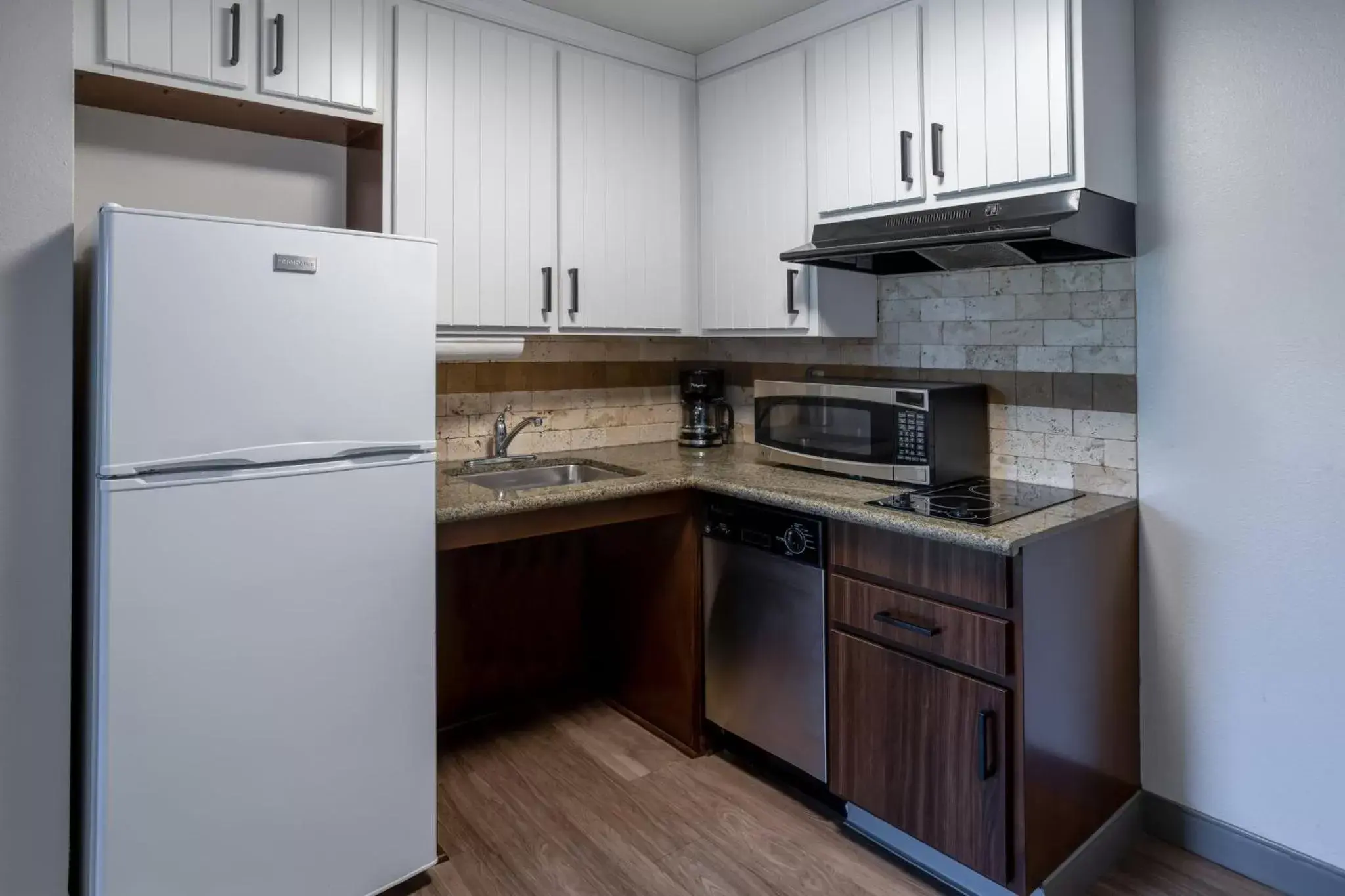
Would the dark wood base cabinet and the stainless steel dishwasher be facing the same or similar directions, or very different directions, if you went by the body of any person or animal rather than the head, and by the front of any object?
same or similar directions

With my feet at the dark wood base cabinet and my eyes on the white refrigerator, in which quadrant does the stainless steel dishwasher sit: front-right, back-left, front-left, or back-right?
front-right

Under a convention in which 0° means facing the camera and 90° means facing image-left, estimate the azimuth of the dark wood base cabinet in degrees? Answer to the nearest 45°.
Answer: approximately 45°

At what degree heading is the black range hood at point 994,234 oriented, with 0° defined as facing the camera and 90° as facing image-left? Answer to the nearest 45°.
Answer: approximately 45°

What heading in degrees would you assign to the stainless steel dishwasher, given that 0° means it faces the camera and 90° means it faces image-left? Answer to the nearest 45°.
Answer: approximately 45°

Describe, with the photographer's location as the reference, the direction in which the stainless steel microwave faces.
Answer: facing the viewer and to the left of the viewer

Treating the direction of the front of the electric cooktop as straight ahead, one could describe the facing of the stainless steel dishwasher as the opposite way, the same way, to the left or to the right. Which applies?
the same way

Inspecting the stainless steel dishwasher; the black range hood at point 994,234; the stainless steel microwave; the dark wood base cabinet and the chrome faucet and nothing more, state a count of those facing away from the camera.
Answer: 0

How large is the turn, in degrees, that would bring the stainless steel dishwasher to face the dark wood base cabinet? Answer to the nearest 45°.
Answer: approximately 90° to its left

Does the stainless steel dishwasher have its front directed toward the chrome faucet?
no

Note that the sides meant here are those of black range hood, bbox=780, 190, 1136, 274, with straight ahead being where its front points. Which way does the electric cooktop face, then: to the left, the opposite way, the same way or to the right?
the same way

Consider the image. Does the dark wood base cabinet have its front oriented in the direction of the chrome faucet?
no

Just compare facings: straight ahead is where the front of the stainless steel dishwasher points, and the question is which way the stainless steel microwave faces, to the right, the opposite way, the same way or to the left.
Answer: the same way
